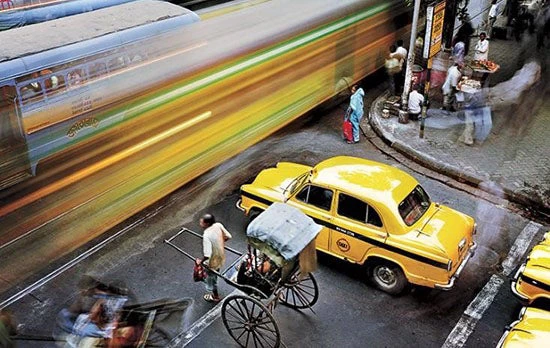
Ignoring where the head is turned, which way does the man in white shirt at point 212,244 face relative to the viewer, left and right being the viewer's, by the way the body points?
facing away from the viewer and to the left of the viewer

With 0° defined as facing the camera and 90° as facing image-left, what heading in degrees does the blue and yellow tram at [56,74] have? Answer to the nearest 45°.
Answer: approximately 45°

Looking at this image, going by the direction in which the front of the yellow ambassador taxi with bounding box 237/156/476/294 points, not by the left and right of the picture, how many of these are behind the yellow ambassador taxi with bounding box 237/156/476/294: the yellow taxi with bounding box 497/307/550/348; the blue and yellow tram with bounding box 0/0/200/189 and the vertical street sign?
1

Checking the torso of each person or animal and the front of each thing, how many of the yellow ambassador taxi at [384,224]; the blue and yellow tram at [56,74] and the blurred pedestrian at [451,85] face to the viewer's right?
1

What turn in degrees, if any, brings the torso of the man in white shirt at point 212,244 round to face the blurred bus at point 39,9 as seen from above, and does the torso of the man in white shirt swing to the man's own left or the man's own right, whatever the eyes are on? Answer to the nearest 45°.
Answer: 0° — they already face it

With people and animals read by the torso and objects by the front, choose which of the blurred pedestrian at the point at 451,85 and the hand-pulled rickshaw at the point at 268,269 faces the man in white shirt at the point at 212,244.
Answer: the hand-pulled rickshaw

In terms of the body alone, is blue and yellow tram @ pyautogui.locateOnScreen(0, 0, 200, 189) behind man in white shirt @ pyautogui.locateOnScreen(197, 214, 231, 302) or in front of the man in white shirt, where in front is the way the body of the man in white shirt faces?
in front

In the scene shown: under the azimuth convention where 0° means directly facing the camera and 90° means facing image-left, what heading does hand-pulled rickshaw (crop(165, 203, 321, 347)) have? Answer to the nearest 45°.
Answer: approximately 135°
